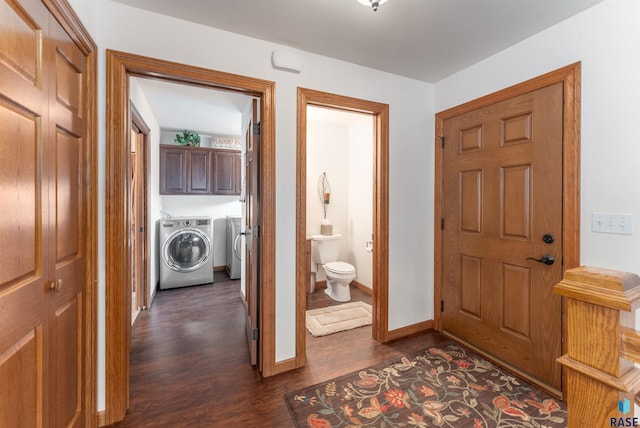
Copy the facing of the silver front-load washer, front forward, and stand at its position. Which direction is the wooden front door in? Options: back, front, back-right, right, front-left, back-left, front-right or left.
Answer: front-left

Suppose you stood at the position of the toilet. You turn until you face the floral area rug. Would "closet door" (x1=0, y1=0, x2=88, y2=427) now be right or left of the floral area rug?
right

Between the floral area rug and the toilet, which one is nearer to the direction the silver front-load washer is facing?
the floral area rug

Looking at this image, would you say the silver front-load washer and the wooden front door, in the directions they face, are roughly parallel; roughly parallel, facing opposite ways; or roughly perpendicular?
roughly perpendicular

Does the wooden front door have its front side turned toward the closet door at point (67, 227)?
yes

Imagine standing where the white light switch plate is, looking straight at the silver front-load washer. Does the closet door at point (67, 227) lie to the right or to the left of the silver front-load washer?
left

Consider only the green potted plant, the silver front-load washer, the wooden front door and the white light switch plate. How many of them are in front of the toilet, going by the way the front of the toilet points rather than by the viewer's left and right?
2

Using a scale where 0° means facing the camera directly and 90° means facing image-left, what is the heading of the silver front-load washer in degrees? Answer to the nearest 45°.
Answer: approximately 0°

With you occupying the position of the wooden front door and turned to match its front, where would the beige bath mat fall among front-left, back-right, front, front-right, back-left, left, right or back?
front-right

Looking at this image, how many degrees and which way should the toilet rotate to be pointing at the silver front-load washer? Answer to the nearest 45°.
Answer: approximately 135° to its right
